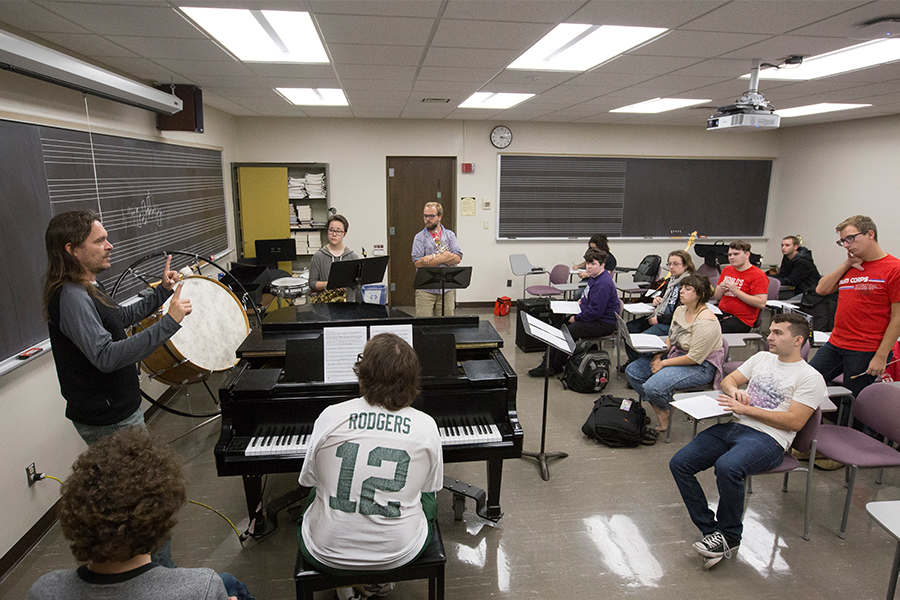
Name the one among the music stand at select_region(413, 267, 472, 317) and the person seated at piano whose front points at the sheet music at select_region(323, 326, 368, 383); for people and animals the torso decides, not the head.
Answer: the person seated at piano

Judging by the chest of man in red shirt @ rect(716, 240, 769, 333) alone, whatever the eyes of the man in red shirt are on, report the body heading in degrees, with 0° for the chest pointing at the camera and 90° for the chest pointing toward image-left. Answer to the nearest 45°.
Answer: approximately 45°

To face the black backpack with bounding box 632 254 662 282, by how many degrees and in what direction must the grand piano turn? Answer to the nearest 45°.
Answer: approximately 135° to its left

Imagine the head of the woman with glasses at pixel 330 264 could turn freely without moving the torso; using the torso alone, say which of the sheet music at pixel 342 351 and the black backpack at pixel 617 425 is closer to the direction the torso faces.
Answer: the sheet music

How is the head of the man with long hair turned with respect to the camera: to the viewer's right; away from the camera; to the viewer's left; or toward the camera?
to the viewer's right

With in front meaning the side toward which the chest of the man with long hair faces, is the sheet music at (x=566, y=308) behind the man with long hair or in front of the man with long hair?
in front

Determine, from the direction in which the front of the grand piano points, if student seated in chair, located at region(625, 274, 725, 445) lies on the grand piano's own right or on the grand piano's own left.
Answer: on the grand piano's own left

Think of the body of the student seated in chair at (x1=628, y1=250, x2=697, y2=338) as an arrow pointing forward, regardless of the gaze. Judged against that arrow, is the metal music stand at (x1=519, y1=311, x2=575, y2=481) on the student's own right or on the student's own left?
on the student's own left

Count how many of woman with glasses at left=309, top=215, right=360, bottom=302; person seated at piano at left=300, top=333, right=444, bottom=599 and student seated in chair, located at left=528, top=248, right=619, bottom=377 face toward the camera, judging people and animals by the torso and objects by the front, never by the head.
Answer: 1

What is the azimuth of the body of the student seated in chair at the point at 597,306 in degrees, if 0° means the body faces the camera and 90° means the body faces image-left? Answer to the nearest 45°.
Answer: approximately 90°

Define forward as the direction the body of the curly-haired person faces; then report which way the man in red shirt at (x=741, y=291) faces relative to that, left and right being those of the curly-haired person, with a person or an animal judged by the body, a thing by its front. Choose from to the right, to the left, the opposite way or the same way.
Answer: to the left

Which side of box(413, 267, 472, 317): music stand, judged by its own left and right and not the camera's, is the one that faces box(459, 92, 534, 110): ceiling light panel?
front

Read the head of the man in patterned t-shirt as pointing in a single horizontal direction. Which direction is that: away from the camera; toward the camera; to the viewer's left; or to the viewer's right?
to the viewer's left

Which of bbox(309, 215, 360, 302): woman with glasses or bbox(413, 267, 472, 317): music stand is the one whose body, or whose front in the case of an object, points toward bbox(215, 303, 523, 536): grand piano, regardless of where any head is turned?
the woman with glasses

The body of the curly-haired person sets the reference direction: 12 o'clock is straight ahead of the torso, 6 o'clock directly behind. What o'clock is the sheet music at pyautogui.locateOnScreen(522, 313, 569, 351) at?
The sheet music is roughly at 2 o'clock from the curly-haired person.

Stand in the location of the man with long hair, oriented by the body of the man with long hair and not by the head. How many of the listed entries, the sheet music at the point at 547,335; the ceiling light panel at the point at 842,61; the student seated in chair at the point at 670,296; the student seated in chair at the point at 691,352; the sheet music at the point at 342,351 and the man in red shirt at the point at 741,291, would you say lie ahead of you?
6
